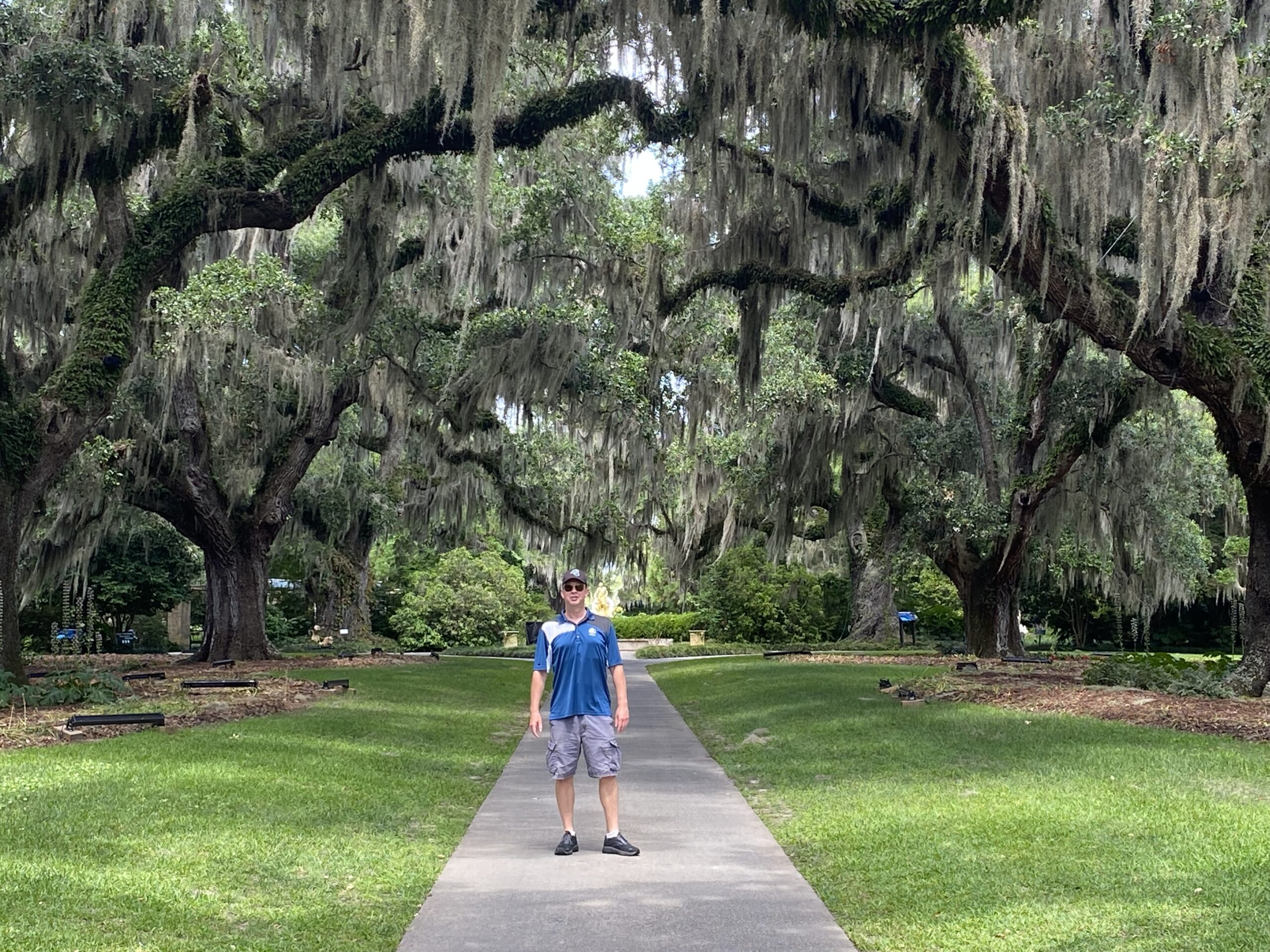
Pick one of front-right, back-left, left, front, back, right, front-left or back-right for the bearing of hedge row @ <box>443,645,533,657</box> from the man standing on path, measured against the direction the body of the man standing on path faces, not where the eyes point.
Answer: back

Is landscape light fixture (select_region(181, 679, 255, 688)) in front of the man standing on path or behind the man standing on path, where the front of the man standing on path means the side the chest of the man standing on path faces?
behind

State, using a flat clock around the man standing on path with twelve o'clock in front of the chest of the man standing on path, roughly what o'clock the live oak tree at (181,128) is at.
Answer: The live oak tree is roughly at 5 o'clock from the man standing on path.

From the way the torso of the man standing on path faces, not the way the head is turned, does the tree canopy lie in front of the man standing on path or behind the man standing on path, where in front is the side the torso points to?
behind

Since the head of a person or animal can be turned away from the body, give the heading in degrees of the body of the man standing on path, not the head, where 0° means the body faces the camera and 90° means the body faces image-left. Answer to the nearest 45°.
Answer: approximately 0°

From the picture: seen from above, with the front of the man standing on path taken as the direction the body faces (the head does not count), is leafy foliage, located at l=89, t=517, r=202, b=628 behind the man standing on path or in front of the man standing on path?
behind

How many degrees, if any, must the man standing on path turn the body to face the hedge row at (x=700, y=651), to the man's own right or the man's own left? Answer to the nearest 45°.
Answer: approximately 180°

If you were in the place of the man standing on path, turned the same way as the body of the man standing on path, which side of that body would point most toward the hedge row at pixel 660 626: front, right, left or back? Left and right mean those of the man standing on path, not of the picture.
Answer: back

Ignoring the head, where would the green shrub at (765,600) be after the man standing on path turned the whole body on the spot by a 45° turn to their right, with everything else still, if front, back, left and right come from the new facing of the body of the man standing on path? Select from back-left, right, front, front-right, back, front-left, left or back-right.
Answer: back-right

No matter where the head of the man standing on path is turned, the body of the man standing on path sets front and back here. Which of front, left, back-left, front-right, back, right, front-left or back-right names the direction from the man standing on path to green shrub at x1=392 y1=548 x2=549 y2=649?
back

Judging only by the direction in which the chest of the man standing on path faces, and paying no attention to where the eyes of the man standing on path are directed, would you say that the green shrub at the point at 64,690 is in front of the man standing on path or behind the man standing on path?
behind
